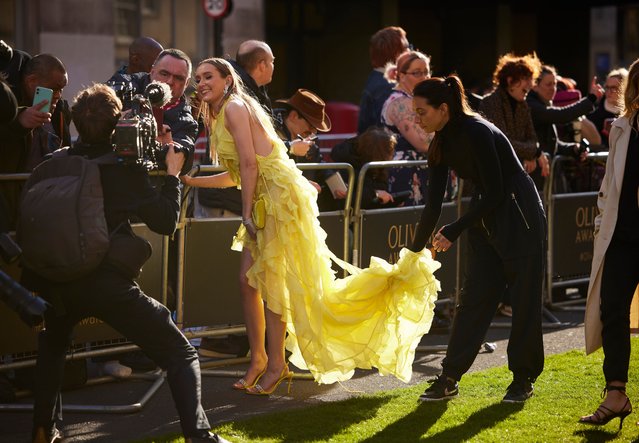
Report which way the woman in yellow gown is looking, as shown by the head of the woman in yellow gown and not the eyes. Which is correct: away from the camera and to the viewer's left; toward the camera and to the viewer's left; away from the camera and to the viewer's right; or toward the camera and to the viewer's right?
toward the camera and to the viewer's left

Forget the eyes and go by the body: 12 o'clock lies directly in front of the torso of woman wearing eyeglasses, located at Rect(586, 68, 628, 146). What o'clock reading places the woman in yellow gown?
The woman in yellow gown is roughly at 11 o'clock from the woman wearing eyeglasses.

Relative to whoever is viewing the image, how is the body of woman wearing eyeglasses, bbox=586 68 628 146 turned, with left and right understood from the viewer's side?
facing the viewer and to the left of the viewer

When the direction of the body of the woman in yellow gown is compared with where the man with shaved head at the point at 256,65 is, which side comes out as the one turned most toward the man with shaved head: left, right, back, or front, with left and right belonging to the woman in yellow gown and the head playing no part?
right

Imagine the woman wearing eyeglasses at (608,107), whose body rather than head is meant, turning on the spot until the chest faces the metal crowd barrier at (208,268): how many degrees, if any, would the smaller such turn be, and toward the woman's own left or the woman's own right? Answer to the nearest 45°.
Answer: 0° — they already face it

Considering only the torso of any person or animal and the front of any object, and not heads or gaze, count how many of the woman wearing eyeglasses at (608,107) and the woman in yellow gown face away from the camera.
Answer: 0

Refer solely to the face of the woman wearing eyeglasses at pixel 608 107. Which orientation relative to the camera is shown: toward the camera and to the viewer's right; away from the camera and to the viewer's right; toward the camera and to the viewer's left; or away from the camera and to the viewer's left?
toward the camera and to the viewer's left

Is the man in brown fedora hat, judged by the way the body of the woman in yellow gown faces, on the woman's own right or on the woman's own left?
on the woman's own right

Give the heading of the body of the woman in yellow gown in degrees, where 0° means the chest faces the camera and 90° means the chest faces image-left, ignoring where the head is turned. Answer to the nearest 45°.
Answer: approximately 90°

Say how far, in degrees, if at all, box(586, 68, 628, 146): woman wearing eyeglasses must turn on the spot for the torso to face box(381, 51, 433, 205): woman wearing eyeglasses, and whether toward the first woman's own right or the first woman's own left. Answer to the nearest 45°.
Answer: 0° — they already face them

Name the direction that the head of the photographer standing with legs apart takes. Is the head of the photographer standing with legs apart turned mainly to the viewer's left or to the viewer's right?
to the viewer's right

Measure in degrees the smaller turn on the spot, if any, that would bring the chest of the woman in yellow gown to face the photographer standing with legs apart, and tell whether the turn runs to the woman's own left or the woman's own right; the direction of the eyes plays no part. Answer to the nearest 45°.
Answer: approximately 45° to the woman's own left

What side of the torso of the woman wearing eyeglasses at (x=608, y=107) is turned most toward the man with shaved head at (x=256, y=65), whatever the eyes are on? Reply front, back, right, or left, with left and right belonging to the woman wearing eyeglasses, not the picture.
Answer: front
